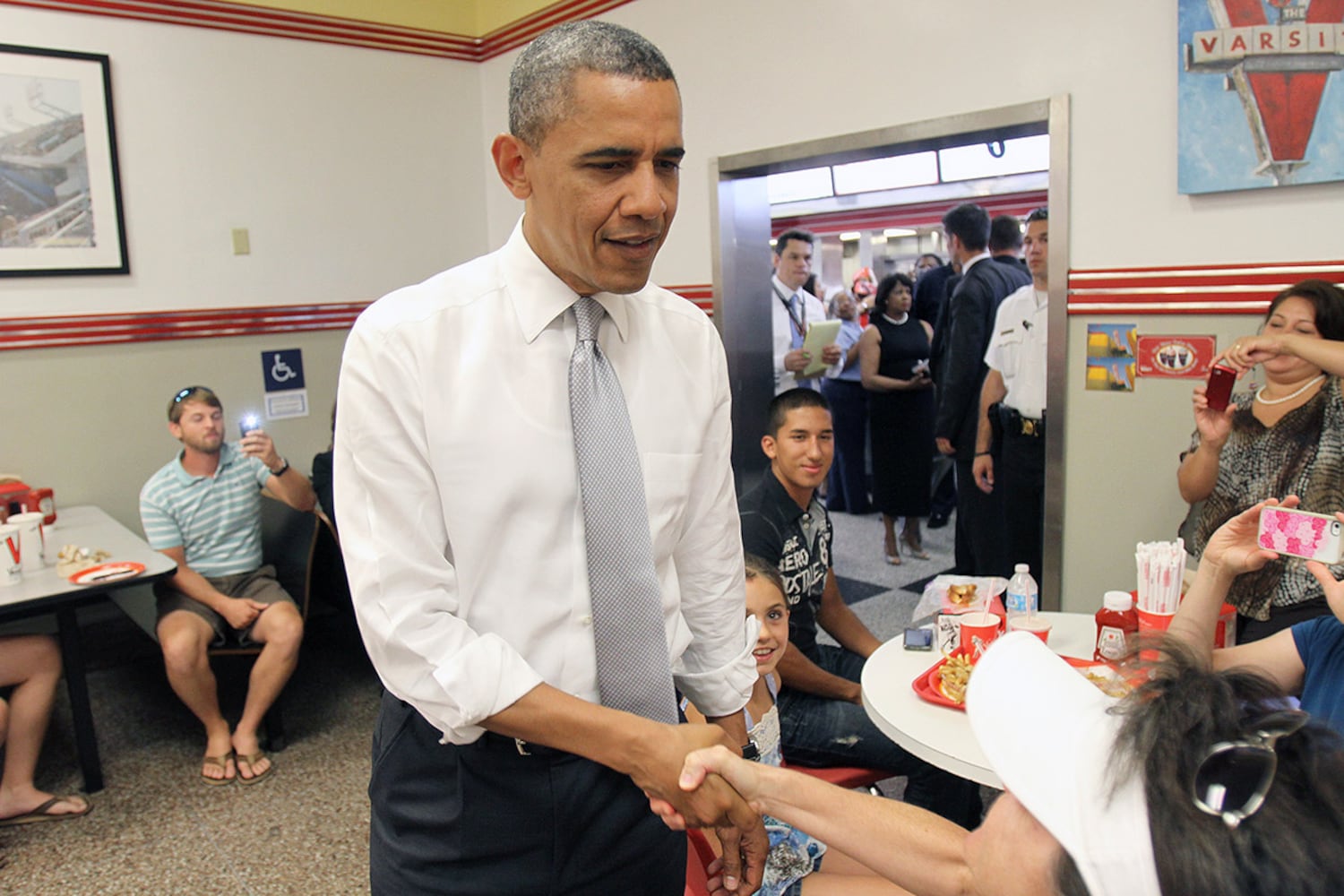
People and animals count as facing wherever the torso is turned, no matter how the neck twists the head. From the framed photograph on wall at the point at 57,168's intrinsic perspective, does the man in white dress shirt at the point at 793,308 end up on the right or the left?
on its left

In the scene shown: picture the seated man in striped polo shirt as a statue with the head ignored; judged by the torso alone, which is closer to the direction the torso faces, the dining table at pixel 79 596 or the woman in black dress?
the dining table

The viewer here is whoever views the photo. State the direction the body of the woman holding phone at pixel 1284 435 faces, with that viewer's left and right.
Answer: facing the viewer and to the left of the viewer

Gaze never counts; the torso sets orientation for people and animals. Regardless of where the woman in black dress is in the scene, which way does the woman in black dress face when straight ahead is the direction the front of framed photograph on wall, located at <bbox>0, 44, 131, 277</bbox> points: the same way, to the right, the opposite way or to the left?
the same way

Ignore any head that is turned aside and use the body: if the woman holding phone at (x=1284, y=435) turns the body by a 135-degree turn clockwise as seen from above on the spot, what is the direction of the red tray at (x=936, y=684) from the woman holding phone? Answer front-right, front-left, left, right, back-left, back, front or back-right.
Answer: back-left

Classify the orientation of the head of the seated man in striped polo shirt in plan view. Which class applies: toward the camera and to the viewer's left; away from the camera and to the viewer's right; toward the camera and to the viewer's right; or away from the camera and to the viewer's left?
toward the camera and to the viewer's right

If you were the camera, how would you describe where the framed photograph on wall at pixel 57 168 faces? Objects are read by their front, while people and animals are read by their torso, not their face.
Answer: facing the viewer

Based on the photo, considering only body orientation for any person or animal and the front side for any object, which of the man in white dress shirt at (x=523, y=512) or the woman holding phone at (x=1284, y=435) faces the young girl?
the woman holding phone

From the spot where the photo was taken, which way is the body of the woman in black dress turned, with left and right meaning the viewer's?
facing the viewer and to the right of the viewer

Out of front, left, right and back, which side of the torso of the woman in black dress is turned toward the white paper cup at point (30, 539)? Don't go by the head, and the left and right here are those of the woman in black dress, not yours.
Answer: right

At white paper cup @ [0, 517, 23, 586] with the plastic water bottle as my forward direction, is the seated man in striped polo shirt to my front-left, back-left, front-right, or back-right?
front-left

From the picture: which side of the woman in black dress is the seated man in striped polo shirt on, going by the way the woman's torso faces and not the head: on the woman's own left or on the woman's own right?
on the woman's own right

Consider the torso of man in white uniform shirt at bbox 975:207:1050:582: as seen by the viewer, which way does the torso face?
toward the camera

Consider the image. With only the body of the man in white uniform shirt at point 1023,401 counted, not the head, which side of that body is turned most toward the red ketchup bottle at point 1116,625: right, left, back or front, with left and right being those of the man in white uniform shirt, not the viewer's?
front
